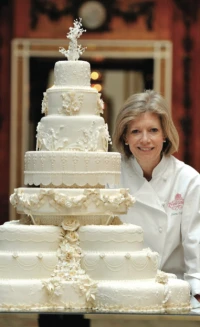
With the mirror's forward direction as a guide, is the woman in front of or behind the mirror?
in front

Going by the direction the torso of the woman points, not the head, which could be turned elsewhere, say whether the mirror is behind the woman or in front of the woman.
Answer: behind

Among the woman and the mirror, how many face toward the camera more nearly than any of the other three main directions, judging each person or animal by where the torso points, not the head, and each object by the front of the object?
2

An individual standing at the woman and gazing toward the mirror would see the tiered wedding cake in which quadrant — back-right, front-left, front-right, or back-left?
back-left

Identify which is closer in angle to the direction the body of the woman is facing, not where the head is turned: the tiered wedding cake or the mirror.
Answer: the tiered wedding cake

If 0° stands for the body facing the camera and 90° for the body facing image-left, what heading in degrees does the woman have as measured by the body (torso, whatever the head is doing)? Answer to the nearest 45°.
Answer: approximately 0°

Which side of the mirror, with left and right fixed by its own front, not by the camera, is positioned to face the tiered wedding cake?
front

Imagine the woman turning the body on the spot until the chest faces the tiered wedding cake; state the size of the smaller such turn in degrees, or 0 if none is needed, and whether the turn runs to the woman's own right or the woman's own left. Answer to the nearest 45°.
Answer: approximately 45° to the woman's own right
